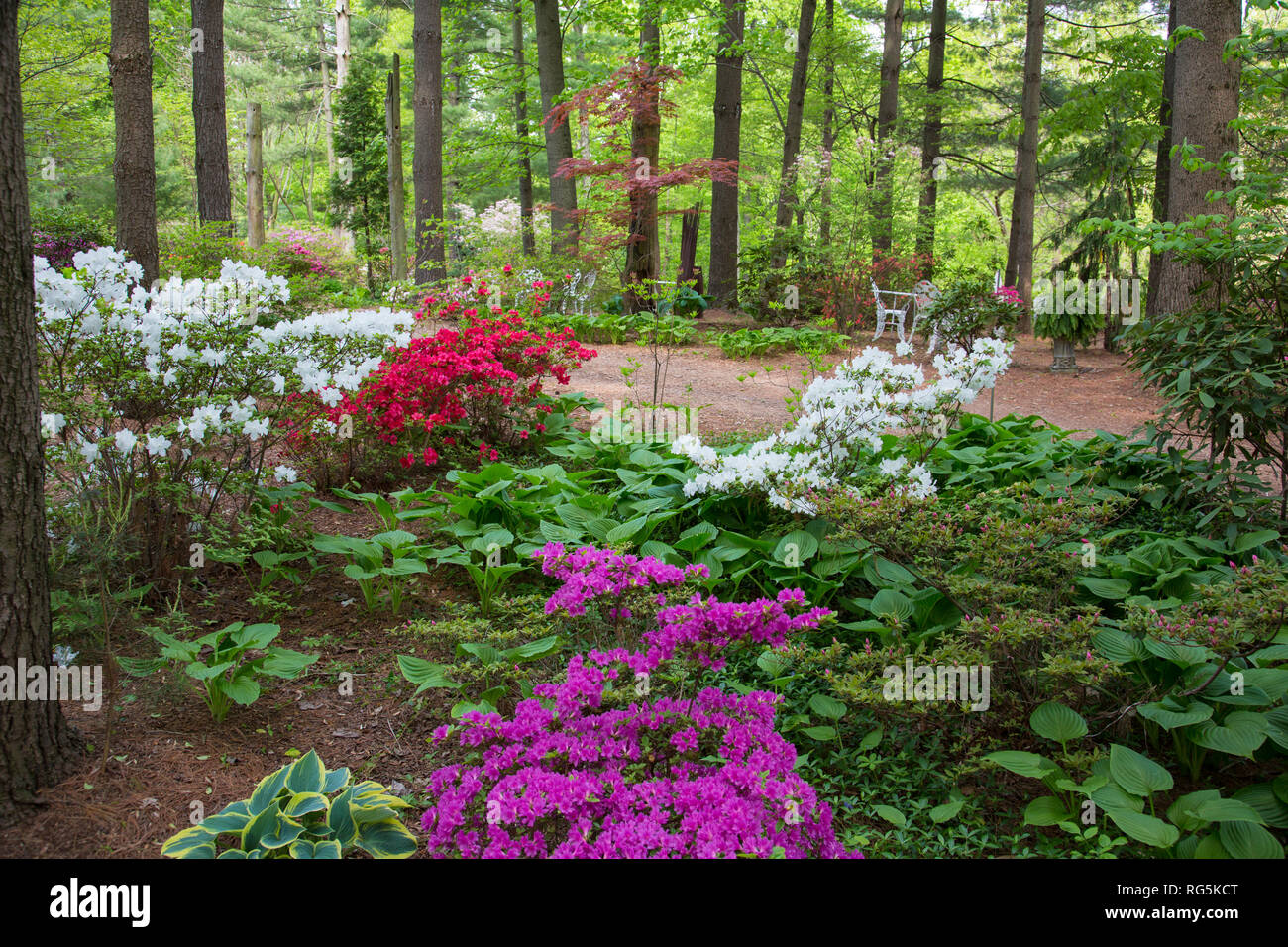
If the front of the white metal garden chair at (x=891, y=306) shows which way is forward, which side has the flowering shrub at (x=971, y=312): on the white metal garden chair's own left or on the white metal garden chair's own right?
on the white metal garden chair's own right

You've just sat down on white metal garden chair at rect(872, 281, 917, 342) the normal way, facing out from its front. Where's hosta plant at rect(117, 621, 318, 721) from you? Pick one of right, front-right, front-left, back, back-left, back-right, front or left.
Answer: right

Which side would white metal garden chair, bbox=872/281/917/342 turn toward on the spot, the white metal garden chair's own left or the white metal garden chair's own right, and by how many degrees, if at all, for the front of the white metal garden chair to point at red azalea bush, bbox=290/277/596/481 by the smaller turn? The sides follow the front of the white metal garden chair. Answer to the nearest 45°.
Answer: approximately 90° to the white metal garden chair's own right

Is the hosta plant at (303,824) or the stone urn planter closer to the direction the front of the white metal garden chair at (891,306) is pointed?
the stone urn planter

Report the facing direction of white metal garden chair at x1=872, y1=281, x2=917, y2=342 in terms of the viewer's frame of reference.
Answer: facing to the right of the viewer

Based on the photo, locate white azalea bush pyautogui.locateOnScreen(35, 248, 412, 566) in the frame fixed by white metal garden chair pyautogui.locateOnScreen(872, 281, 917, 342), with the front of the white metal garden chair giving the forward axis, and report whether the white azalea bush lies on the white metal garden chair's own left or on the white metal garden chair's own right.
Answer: on the white metal garden chair's own right

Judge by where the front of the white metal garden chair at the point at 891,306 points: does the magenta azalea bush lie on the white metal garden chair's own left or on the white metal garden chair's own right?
on the white metal garden chair's own right

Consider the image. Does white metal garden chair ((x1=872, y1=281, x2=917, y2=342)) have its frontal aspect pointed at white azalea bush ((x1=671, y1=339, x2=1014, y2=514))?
no

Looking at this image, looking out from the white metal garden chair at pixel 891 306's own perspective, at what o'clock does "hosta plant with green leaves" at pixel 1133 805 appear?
The hosta plant with green leaves is roughly at 3 o'clock from the white metal garden chair.

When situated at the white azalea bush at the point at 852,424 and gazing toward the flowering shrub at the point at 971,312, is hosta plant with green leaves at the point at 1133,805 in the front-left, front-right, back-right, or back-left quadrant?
back-right

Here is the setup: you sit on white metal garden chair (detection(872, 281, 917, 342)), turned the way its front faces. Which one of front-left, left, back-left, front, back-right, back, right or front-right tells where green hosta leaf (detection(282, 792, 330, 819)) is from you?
right

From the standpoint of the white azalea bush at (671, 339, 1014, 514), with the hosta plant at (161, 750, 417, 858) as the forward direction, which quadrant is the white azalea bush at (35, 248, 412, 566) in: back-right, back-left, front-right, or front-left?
front-right

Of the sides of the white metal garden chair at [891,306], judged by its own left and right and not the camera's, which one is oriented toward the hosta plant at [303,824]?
right
